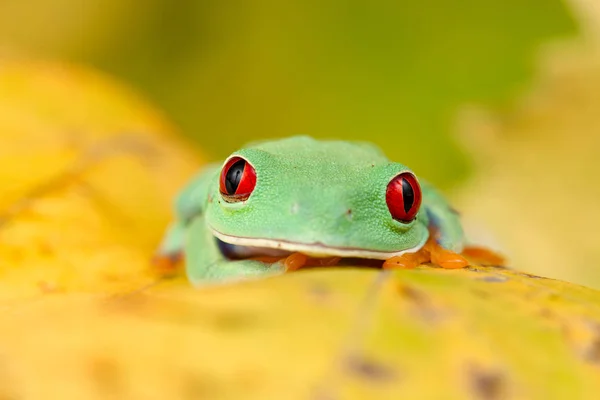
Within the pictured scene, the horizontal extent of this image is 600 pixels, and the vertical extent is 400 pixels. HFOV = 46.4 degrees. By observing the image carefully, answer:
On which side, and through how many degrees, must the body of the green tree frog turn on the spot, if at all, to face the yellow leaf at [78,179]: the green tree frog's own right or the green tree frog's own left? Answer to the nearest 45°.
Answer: approximately 135° to the green tree frog's own right

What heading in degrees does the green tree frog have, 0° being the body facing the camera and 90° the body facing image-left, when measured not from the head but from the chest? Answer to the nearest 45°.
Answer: approximately 0°
